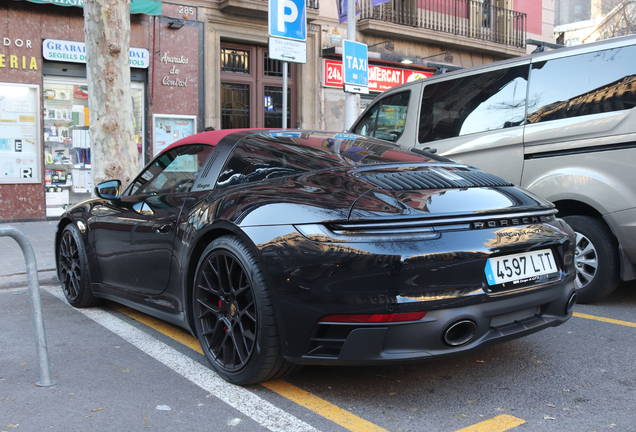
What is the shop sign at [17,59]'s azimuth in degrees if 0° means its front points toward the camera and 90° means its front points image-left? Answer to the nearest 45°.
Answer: approximately 0°

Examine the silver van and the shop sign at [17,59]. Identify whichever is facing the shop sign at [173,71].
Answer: the silver van

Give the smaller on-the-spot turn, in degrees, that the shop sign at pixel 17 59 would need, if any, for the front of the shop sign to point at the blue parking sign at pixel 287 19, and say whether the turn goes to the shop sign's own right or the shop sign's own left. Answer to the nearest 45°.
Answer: approximately 45° to the shop sign's own left

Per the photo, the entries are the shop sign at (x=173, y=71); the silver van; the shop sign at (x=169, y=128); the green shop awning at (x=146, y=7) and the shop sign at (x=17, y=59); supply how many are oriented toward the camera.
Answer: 4

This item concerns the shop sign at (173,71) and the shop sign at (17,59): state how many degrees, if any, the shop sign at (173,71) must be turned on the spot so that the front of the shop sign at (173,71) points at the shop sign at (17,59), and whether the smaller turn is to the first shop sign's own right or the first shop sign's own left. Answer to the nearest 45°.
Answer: approximately 45° to the first shop sign's own right

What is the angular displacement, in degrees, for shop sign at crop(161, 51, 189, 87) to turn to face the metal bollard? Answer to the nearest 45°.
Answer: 0° — it already faces it

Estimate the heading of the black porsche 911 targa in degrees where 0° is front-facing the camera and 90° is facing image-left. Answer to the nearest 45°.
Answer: approximately 135°

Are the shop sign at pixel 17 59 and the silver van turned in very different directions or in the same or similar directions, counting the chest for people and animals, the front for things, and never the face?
very different directions

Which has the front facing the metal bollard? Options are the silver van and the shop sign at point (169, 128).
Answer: the shop sign

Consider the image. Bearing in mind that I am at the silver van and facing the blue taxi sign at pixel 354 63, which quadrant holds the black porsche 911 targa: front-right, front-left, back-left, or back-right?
back-left
